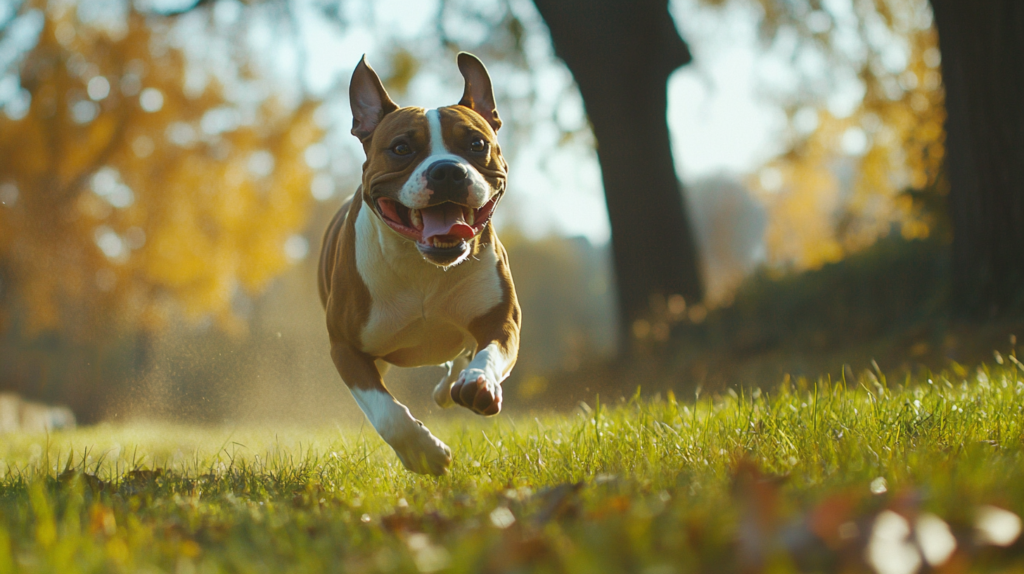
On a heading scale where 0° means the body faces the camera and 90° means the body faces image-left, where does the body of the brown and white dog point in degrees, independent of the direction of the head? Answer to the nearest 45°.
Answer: approximately 0°

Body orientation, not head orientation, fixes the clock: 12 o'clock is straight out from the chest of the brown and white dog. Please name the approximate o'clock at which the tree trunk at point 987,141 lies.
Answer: The tree trunk is roughly at 8 o'clock from the brown and white dog.

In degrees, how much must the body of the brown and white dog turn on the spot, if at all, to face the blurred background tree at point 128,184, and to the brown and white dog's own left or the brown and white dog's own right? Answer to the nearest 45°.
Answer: approximately 180°
